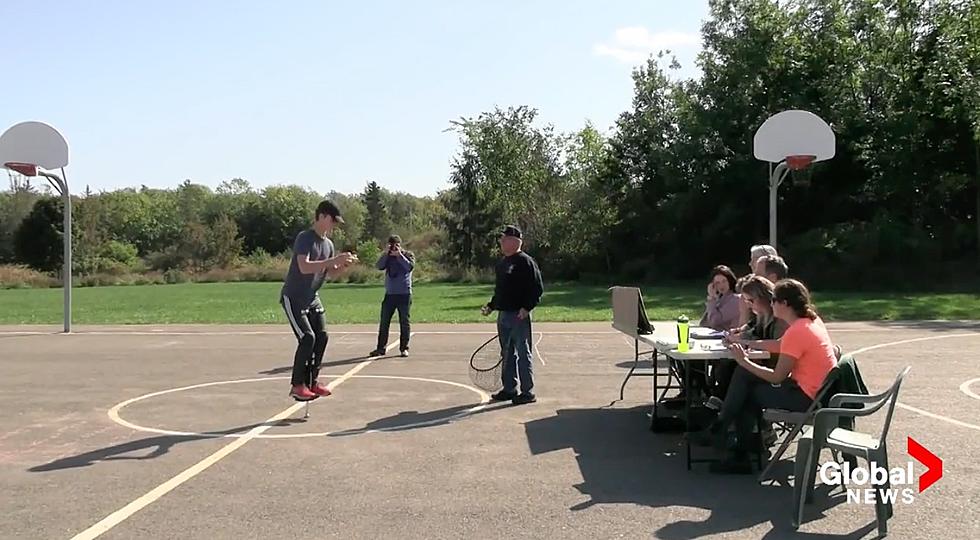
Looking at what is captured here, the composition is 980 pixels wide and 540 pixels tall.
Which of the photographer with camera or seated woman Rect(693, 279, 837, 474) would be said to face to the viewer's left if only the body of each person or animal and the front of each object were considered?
the seated woman

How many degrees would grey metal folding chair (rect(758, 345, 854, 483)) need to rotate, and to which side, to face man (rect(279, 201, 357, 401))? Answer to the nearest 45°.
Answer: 0° — it already faces them

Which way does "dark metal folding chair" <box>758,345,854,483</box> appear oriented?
to the viewer's left

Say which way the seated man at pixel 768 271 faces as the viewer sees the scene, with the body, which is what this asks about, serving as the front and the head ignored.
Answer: to the viewer's left

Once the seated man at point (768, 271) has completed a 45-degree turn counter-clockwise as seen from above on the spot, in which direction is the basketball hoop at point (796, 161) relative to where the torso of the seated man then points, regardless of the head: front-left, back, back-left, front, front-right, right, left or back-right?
back-right

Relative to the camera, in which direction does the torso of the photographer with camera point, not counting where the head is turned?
toward the camera

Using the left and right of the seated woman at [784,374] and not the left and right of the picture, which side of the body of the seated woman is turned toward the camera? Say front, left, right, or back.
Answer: left

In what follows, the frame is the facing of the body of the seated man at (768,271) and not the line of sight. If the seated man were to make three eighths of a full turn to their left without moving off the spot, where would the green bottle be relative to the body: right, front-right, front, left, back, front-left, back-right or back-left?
right

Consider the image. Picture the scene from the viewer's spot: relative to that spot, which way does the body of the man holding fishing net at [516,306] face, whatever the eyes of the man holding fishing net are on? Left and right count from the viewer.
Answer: facing the viewer and to the left of the viewer

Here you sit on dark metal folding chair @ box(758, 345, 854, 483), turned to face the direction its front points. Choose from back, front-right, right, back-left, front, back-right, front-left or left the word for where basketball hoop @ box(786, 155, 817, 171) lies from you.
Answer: right

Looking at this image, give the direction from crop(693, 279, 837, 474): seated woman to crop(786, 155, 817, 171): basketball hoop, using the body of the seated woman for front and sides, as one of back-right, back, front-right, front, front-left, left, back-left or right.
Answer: right

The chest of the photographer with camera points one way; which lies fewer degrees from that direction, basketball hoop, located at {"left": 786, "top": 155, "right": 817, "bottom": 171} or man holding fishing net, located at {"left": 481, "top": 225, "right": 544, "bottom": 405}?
the man holding fishing net

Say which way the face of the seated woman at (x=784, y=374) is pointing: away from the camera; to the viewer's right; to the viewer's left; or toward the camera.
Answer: to the viewer's left

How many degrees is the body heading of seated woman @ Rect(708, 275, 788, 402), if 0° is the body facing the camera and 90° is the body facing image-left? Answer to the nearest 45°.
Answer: approximately 90°

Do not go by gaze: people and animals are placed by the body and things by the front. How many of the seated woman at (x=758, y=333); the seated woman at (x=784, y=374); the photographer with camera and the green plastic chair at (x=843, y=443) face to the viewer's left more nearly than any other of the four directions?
3

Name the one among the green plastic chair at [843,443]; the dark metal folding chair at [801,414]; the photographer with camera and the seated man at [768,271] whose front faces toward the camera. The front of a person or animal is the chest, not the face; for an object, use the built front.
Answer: the photographer with camera

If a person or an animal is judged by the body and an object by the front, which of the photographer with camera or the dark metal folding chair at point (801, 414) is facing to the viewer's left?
the dark metal folding chair

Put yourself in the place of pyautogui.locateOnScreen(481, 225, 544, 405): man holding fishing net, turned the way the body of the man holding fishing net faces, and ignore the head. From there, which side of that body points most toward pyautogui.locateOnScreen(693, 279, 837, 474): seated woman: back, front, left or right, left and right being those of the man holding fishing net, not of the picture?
left

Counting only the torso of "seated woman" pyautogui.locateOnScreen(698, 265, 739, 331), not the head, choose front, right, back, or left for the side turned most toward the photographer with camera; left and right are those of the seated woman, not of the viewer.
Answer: right
